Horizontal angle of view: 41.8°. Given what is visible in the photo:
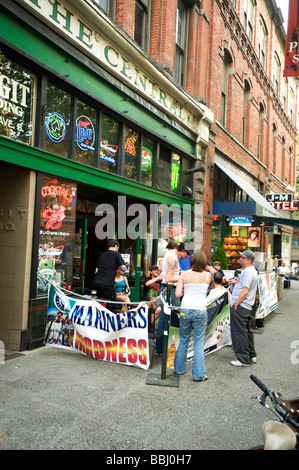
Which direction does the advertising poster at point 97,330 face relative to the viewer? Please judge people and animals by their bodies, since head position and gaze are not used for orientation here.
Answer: toward the camera

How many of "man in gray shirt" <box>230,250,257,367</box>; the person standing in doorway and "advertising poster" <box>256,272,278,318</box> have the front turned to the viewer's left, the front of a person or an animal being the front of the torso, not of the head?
1

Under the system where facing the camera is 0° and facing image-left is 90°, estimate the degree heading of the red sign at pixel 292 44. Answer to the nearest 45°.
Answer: approximately 0°

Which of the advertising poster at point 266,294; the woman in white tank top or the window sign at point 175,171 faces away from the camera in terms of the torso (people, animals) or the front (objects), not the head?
the woman in white tank top

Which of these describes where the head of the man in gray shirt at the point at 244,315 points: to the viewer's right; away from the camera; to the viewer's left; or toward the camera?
to the viewer's left

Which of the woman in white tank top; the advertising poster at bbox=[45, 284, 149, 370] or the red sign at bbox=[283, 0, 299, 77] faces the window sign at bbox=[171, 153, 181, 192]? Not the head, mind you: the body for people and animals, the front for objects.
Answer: the woman in white tank top

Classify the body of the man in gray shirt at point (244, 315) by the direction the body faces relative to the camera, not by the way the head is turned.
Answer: to the viewer's left

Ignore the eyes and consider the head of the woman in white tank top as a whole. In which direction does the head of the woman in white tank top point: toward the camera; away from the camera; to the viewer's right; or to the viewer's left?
away from the camera

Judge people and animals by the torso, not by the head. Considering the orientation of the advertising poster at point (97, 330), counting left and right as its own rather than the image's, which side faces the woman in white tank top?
left

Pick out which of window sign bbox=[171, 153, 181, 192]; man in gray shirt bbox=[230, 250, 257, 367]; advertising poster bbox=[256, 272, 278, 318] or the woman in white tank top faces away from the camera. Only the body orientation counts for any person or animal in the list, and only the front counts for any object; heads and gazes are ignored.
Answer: the woman in white tank top

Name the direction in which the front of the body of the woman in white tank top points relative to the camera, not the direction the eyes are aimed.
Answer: away from the camera

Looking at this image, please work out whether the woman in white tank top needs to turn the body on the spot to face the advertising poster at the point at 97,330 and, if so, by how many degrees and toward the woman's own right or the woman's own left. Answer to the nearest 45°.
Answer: approximately 90° to the woman's own left

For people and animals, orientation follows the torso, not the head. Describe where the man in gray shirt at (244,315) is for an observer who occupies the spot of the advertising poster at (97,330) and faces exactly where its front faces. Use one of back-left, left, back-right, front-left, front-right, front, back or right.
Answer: left

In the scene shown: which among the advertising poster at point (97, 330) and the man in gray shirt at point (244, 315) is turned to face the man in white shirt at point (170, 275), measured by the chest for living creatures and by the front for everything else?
the man in gray shirt at point (244, 315)
